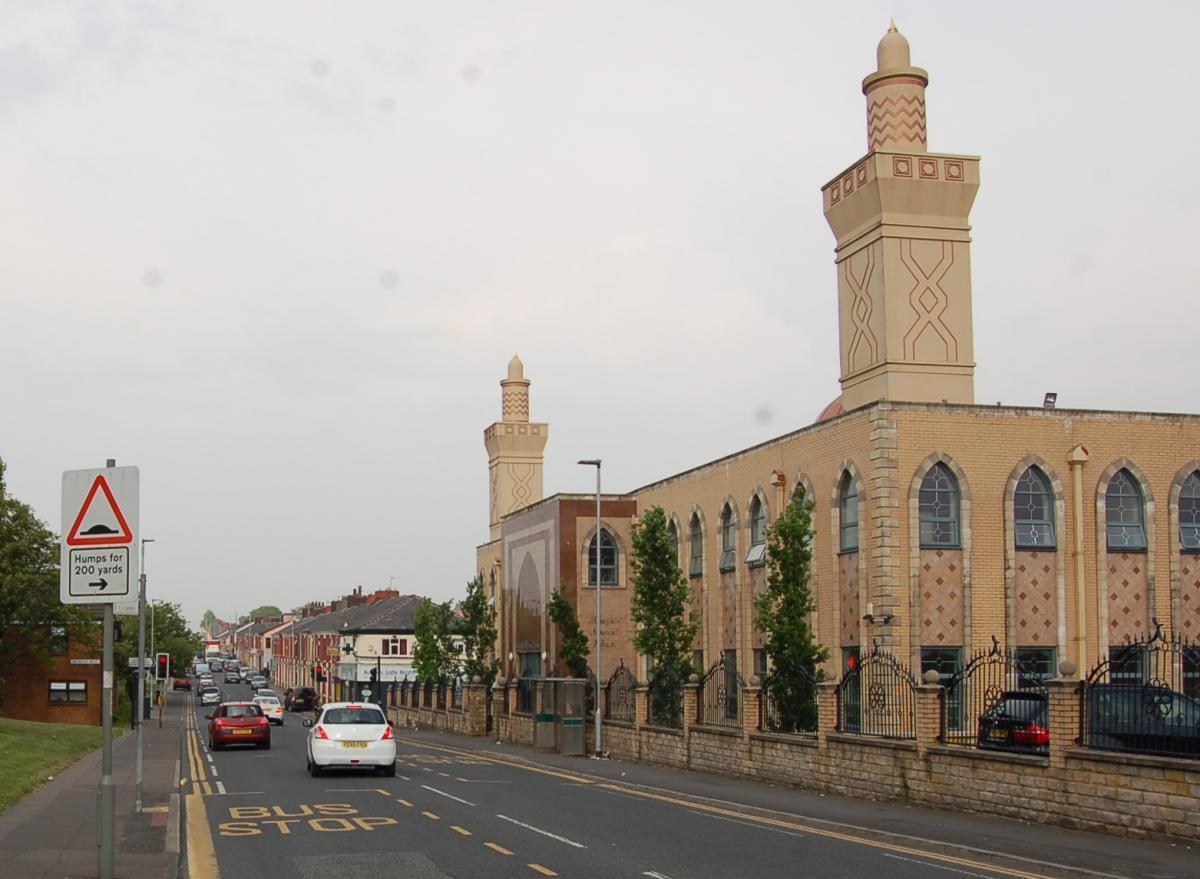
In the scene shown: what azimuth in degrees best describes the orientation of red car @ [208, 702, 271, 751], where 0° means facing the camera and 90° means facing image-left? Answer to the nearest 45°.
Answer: approximately 180°

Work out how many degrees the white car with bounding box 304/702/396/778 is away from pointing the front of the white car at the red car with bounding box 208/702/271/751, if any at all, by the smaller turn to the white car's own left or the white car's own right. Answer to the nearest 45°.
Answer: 0° — it already faces it

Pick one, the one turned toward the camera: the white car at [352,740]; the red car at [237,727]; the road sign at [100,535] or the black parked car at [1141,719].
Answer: the road sign

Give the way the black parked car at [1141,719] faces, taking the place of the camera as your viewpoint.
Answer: facing to the right of the viewer

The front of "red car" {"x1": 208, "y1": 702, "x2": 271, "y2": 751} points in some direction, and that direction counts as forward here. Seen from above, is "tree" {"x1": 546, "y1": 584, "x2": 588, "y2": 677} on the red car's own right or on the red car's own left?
on the red car's own right

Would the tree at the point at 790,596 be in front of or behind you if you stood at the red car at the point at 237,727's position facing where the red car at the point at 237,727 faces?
behind

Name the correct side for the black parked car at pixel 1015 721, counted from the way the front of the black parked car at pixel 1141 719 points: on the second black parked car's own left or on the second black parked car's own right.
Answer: on the second black parked car's own left

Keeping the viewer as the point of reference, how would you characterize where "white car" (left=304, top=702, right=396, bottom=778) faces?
facing away from the viewer

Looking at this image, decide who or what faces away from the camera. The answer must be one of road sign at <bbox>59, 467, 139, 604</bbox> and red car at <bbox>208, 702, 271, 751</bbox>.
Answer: the red car

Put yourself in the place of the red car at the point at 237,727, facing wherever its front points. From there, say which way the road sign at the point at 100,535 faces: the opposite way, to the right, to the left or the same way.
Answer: the opposite way

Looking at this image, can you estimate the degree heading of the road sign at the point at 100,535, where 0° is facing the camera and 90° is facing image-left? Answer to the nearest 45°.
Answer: approximately 0°
